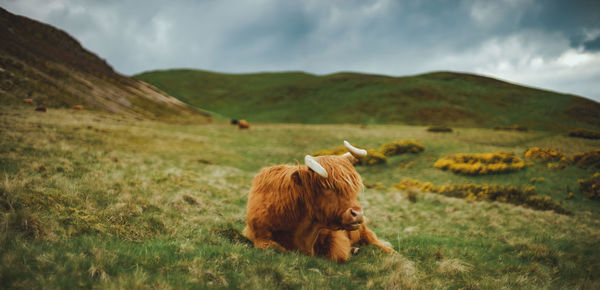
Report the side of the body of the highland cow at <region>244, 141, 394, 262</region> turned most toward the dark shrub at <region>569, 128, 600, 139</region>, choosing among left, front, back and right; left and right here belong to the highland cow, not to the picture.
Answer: left

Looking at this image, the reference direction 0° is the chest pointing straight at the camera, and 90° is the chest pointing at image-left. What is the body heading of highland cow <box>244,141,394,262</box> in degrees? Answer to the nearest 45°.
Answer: approximately 315°
